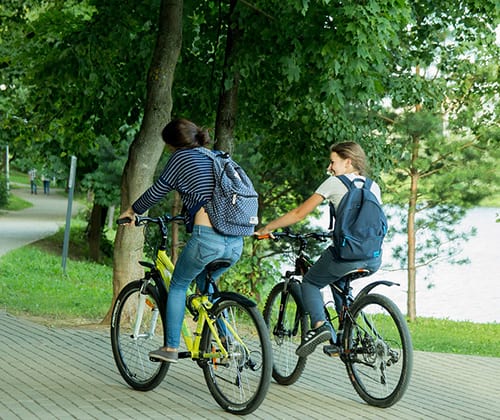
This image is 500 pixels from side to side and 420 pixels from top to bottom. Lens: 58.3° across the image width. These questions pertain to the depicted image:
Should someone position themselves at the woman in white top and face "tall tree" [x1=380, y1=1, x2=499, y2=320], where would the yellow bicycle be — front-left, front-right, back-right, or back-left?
back-left

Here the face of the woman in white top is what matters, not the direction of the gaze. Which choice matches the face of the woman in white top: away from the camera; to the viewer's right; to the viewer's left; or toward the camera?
to the viewer's left

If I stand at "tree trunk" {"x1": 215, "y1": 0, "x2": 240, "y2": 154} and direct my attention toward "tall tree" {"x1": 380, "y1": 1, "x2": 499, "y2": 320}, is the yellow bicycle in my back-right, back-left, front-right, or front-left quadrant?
back-right

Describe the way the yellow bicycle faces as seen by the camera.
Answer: facing away from the viewer and to the left of the viewer

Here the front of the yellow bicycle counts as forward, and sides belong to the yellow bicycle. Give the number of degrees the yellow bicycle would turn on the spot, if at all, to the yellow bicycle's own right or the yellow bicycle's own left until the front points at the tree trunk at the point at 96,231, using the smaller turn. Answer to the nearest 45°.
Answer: approximately 45° to the yellow bicycle's own right

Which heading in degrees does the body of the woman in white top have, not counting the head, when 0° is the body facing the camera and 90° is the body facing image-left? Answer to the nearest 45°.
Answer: approximately 135°

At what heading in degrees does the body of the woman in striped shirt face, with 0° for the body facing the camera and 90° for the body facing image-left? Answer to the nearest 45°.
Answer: approximately 135°

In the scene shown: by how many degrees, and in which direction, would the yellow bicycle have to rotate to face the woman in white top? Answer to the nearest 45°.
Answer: approximately 135° to its right

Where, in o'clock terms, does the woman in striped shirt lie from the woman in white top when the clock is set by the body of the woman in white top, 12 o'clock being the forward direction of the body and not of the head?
The woman in striped shirt is roughly at 10 o'clock from the woman in white top.

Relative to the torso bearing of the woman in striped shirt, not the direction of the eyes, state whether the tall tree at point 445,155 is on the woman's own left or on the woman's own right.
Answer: on the woman's own right
